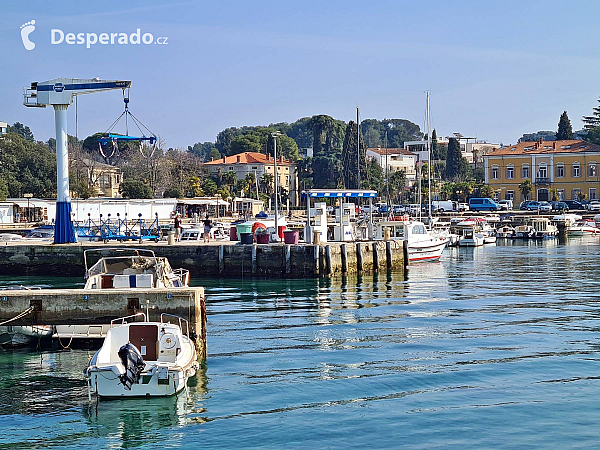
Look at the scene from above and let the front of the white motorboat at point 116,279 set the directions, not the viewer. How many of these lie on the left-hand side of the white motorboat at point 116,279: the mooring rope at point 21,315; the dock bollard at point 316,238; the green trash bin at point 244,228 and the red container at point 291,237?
1

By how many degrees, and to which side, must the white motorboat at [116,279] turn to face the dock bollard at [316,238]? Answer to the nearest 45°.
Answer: approximately 90° to its right

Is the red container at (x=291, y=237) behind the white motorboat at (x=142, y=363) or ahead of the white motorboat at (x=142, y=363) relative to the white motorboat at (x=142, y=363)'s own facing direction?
ahead

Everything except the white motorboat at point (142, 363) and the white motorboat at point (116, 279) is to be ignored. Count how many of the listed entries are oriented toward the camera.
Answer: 0

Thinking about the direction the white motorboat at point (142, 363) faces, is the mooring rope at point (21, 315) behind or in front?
in front

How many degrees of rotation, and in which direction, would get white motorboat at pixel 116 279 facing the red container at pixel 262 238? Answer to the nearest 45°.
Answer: approximately 90° to its right

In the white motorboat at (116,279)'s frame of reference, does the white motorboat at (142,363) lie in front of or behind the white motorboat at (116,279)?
behind

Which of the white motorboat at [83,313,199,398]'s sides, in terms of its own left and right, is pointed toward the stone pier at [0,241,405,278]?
front

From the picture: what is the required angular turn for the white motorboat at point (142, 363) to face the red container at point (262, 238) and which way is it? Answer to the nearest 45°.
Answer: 0° — it already faces it

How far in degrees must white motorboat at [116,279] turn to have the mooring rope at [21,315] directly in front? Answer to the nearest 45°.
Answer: approximately 90° to its left

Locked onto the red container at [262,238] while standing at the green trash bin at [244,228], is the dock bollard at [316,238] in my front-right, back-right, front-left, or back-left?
front-left

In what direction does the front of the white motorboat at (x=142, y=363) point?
away from the camera

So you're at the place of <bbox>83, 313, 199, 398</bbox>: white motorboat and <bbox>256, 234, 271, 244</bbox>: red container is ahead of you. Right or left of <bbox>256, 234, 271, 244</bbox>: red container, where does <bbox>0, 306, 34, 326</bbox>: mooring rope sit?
left
